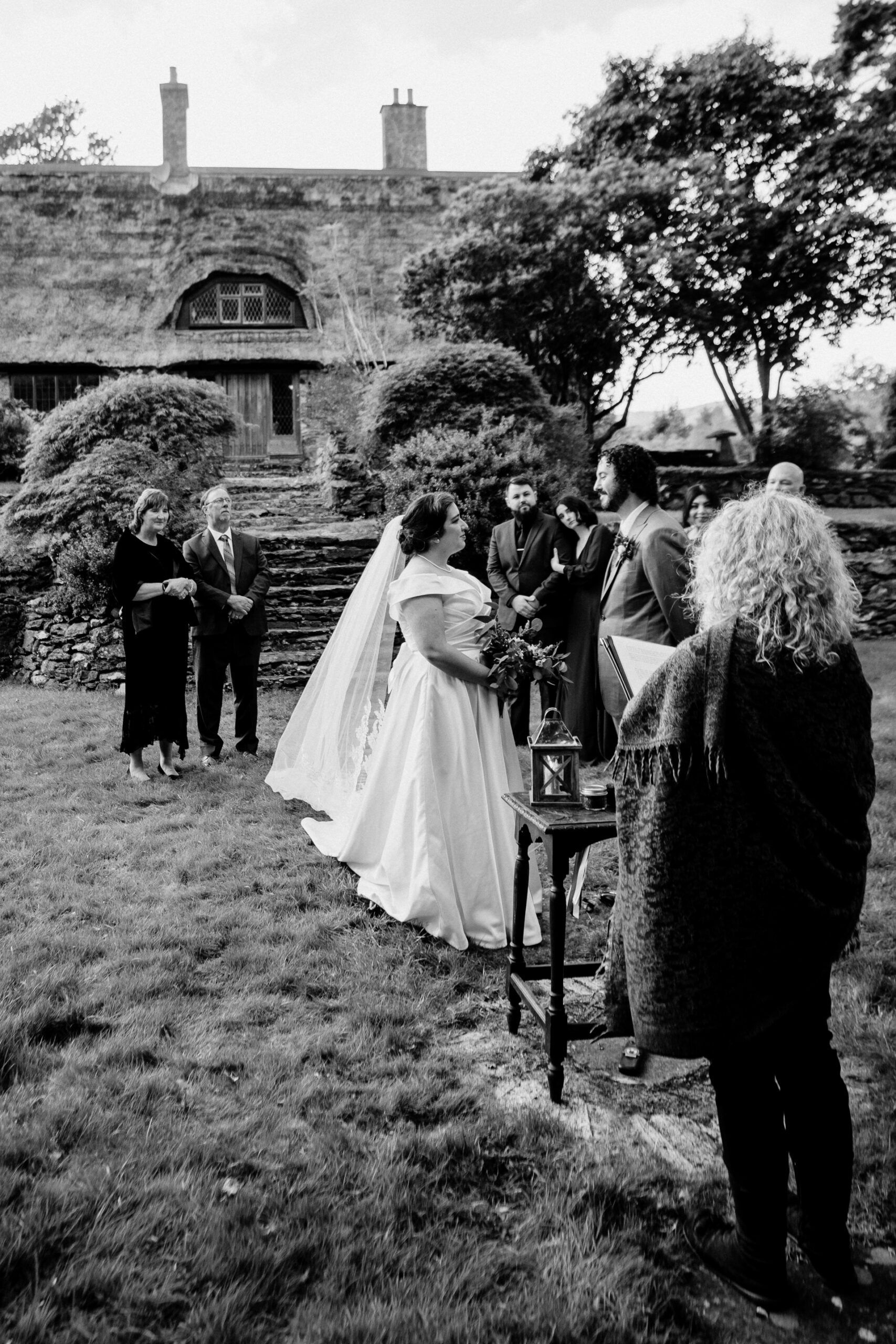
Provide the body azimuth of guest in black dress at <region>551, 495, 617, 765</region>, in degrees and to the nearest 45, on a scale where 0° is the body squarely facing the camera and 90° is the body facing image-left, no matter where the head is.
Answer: approximately 45°

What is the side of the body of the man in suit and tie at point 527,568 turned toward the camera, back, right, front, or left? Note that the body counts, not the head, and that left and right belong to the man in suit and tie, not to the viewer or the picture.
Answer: front

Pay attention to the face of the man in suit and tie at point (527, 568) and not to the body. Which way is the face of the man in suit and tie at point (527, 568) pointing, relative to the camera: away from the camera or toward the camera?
toward the camera

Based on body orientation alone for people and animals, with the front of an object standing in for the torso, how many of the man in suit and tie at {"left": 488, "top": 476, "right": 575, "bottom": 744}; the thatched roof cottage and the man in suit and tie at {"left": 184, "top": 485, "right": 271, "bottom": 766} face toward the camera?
3

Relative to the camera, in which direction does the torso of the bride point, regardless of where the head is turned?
to the viewer's right

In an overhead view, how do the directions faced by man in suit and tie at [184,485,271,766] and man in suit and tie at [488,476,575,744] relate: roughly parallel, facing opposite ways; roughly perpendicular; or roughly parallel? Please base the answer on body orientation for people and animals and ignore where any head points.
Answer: roughly parallel

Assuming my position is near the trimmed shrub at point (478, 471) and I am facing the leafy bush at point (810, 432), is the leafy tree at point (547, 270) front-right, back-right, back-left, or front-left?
front-left

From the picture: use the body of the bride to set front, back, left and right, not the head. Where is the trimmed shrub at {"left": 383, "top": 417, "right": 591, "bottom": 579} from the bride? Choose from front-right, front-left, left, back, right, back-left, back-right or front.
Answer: left

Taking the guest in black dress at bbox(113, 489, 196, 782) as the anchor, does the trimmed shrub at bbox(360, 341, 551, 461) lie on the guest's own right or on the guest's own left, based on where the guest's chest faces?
on the guest's own left

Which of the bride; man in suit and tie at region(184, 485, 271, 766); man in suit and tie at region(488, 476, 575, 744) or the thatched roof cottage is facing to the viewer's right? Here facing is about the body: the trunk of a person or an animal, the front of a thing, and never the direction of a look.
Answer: the bride

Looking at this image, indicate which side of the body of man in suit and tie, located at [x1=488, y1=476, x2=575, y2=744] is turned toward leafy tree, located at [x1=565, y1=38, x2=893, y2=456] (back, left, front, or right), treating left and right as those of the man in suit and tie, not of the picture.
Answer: back

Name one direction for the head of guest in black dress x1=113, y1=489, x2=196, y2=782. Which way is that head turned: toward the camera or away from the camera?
toward the camera

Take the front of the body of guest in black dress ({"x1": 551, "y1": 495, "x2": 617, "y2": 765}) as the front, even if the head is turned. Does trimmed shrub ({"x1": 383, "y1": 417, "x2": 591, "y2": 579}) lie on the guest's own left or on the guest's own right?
on the guest's own right

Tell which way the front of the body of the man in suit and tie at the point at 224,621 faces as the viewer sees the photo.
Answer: toward the camera

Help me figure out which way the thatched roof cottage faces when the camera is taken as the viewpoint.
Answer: facing the viewer
